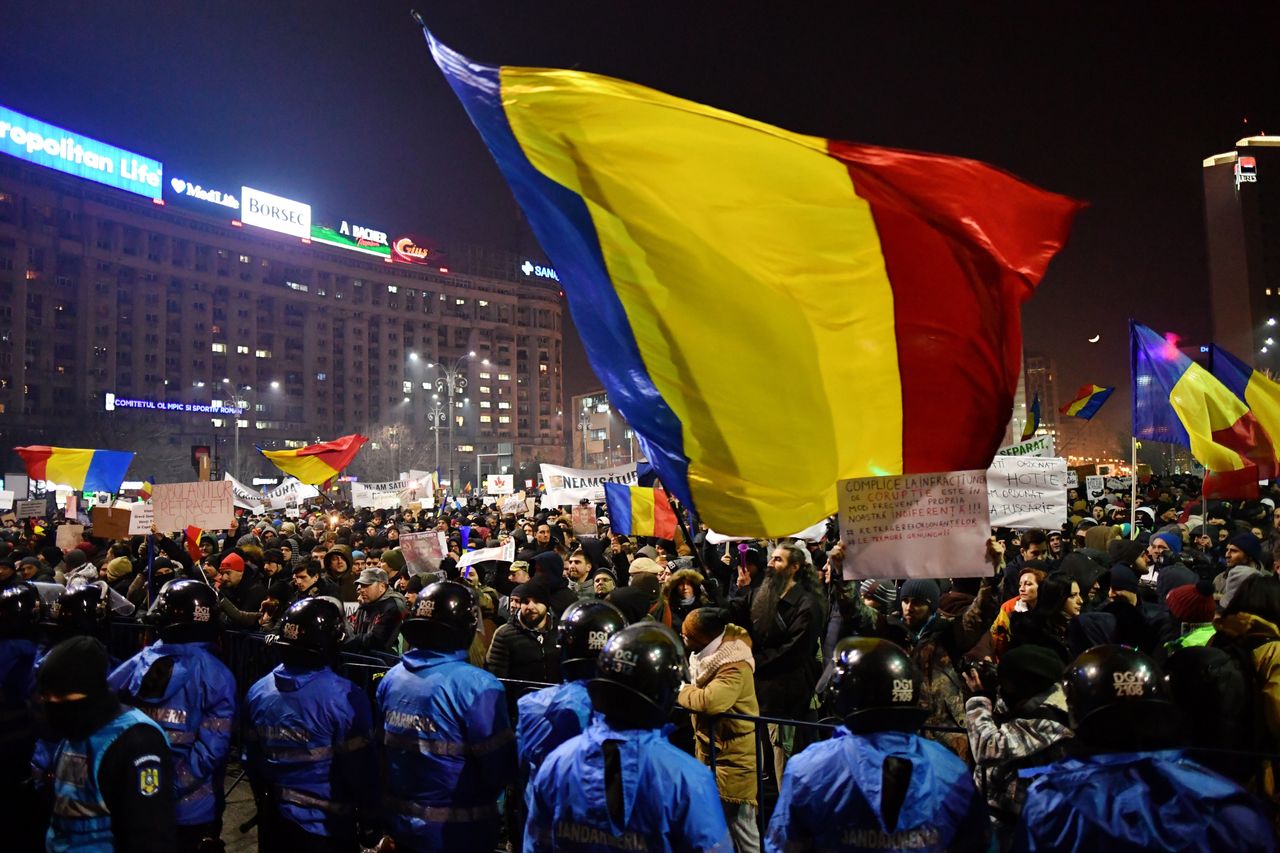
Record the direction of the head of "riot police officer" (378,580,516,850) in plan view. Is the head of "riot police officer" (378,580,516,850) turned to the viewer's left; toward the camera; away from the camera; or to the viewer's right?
away from the camera

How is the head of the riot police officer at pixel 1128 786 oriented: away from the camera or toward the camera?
away from the camera

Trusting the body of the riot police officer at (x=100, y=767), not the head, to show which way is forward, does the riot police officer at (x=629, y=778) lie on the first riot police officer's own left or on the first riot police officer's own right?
on the first riot police officer's own left

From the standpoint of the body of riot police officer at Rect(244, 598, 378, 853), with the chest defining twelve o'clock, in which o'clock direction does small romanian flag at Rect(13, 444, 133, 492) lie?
The small romanian flag is roughly at 10 o'clock from the riot police officer.

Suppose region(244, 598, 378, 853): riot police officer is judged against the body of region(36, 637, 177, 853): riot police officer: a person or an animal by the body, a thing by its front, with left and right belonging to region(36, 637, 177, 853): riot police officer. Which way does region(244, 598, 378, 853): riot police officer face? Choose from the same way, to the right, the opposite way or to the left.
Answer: the opposite way

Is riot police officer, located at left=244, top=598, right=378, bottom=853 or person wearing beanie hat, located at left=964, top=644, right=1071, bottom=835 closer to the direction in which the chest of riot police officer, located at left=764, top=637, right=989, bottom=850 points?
the person wearing beanie hat

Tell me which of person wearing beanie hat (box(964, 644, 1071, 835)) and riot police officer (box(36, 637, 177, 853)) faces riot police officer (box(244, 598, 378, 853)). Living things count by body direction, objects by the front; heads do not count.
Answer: the person wearing beanie hat

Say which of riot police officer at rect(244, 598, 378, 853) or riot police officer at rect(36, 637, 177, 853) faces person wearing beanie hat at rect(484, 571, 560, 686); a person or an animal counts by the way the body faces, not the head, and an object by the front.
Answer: riot police officer at rect(244, 598, 378, 853)

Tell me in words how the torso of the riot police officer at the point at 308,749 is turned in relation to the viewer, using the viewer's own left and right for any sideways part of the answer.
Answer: facing away from the viewer and to the right of the viewer

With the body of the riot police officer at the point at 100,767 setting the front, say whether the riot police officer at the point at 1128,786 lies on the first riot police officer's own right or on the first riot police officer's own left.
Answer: on the first riot police officer's own left

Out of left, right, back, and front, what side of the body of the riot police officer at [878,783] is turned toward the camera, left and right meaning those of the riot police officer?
back
